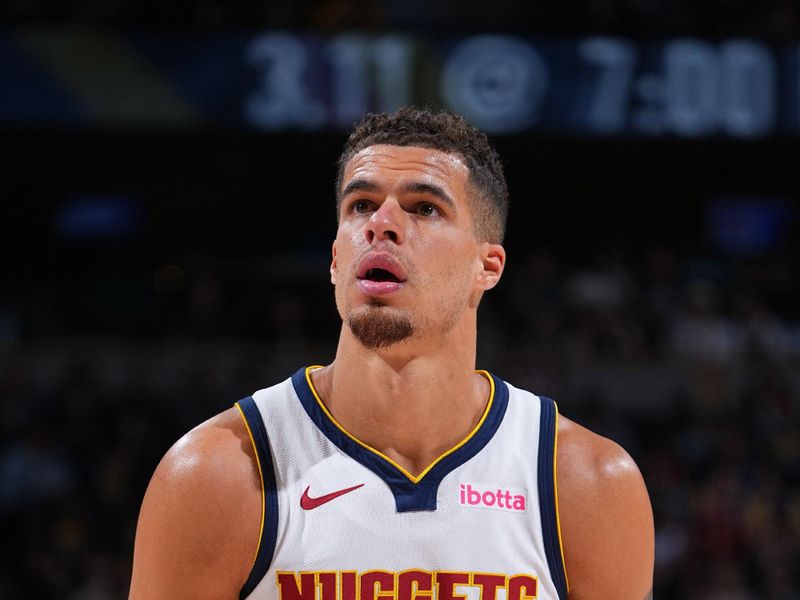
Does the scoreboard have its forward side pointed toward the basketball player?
yes

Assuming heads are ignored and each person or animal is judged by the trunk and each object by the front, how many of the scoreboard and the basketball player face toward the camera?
2

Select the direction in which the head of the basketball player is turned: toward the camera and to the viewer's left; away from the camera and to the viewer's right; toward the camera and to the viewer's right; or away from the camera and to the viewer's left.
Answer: toward the camera and to the viewer's left

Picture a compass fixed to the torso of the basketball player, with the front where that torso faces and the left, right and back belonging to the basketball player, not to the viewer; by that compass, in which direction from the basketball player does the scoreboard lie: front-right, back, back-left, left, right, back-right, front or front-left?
back

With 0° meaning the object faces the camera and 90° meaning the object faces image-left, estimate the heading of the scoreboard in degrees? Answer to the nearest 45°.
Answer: approximately 0°

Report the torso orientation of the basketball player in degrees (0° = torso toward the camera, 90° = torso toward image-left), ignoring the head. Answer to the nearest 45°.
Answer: approximately 0°
